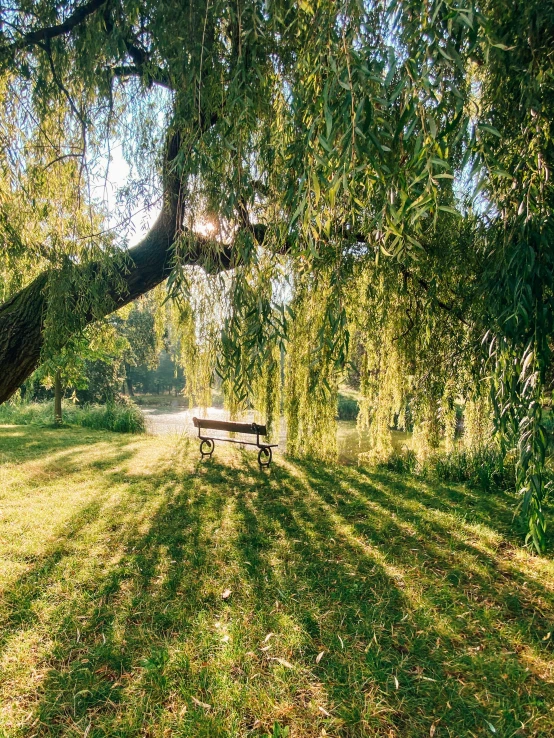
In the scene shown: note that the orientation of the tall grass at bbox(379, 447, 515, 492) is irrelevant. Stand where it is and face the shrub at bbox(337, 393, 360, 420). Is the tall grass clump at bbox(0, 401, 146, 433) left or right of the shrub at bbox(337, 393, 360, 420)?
left

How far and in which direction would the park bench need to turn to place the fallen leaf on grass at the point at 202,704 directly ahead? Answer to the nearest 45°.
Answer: approximately 135° to its right

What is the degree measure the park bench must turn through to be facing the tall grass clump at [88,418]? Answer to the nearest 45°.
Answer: approximately 90° to its left

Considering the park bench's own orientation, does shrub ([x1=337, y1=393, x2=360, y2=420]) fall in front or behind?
in front

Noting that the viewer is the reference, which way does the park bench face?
facing away from the viewer and to the right of the viewer

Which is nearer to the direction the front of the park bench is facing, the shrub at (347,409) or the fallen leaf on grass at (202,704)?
the shrub

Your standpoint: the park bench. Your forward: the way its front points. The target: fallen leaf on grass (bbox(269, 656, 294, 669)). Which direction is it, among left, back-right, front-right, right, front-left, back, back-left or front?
back-right

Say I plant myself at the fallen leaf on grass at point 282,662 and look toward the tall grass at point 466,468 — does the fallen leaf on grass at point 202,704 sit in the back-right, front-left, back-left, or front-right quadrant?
back-left

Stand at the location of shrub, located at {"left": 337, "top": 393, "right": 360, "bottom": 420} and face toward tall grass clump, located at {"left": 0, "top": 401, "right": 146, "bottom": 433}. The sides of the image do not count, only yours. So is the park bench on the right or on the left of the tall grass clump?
left

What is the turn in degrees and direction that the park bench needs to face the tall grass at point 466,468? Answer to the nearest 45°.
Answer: approximately 45° to its right
